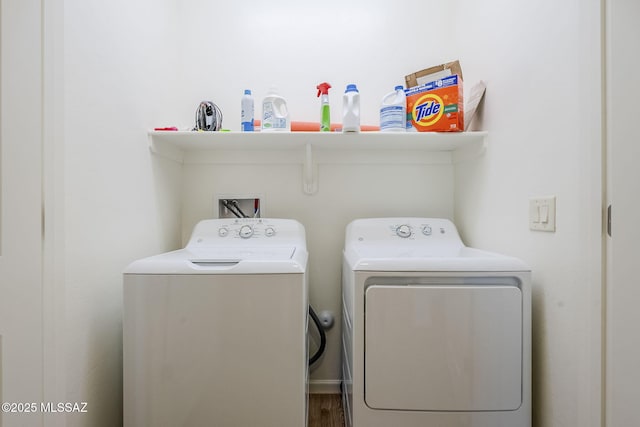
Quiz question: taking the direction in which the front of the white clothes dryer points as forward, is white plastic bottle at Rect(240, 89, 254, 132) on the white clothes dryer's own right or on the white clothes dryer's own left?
on the white clothes dryer's own right

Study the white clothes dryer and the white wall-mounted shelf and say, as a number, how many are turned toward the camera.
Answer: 2

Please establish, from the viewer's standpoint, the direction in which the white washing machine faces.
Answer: facing the viewer

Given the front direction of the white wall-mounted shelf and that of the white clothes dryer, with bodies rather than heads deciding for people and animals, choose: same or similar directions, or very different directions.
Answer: same or similar directions

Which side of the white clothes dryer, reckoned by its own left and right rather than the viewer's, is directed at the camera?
front

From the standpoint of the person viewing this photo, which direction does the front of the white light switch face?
facing the viewer and to the left of the viewer

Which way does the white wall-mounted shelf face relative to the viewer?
toward the camera

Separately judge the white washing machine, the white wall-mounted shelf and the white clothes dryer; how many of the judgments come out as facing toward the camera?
3

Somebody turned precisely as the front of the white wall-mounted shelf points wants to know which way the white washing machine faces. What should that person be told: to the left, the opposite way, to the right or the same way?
the same way
